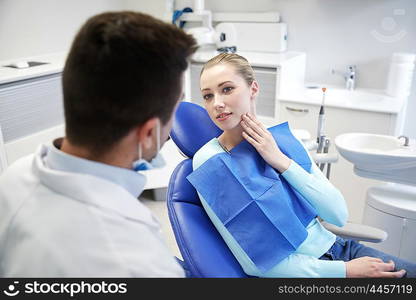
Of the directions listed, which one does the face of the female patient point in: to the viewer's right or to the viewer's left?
to the viewer's left

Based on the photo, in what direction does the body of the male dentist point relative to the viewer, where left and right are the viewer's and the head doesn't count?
facing away from the viewer and to the right of the viewer

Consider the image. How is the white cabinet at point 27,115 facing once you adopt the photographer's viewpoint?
facing the viewer and to the right of the viewer

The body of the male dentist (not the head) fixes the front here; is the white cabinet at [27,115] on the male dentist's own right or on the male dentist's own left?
on the male dentist's own left

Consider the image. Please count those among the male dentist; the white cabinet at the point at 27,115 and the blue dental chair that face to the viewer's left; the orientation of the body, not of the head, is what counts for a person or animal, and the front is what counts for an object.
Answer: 0

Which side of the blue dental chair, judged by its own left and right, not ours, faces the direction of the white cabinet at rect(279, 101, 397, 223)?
left

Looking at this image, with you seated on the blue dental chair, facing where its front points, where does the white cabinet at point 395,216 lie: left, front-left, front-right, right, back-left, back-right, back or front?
left

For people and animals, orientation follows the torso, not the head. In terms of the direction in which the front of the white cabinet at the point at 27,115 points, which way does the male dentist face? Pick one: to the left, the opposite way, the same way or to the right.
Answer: to the left

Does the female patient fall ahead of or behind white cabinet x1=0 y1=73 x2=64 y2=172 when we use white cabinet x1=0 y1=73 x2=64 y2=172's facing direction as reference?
ahead

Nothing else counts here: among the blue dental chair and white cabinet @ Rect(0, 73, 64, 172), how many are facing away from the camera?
0

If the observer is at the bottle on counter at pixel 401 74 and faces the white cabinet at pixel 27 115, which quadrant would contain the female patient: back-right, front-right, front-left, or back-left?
front-left

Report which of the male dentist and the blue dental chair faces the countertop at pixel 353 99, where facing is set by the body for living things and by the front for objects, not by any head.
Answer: the male dentist

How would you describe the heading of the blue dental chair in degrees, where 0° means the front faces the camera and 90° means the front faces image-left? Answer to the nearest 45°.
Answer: approximately 315°

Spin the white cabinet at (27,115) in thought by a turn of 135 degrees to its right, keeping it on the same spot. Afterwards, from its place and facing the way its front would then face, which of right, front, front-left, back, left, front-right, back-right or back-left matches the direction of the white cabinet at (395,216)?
back-left

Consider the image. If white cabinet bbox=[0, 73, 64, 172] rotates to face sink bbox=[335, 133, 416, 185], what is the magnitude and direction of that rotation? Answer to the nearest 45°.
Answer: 0° — it already faces it

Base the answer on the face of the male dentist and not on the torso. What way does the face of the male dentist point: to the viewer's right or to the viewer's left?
to the viewer's right
